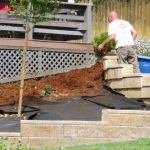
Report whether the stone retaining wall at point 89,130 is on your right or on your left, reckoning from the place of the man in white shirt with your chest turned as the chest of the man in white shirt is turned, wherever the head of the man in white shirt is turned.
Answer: on your left

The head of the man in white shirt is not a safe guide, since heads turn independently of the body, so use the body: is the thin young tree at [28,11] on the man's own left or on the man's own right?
on the man's own left

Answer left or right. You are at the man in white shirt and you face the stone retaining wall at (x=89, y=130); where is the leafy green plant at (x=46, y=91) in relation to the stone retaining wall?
right

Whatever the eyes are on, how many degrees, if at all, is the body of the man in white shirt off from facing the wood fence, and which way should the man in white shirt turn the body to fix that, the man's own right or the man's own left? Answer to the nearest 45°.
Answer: approximately 45° to the man's own right

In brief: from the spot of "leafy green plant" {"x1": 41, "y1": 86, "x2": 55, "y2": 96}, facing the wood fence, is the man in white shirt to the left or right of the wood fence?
right

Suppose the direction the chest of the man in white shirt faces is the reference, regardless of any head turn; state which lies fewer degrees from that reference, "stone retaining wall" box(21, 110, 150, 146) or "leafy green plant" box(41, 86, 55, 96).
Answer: the leafy green plant

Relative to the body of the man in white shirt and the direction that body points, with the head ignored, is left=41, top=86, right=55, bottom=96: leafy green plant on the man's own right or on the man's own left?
on the man's own left

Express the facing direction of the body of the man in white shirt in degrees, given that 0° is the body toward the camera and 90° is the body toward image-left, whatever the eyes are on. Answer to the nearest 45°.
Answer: approximately 135°
